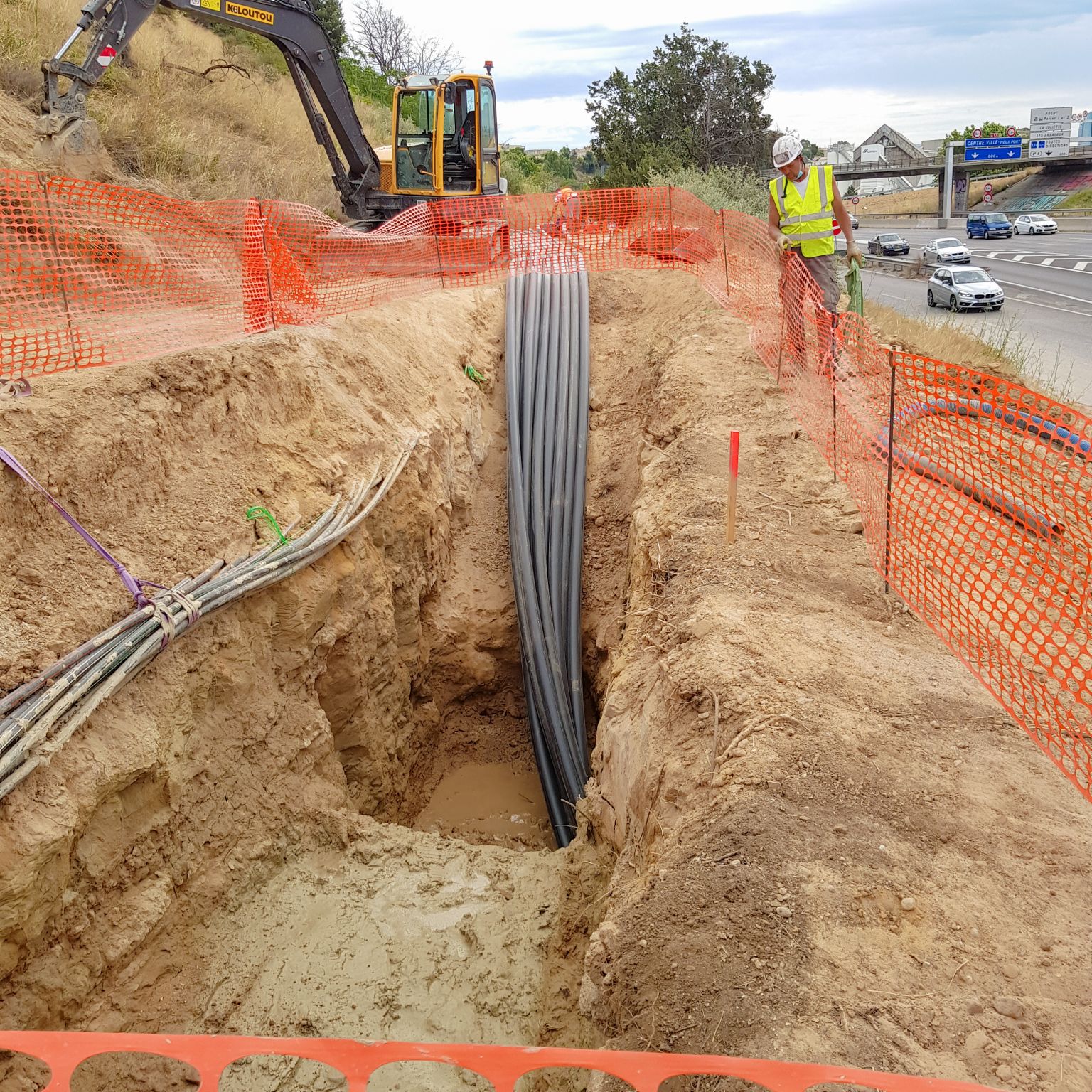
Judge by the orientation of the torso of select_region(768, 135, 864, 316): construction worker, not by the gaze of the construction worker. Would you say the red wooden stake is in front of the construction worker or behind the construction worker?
in front

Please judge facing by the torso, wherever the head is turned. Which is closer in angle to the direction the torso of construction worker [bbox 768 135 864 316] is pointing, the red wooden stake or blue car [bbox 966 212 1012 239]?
the red wooden stake

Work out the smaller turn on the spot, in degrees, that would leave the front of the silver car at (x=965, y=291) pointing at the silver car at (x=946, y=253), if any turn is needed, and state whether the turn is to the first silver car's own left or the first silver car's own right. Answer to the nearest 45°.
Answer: approximately 135° to the first silver car's own left

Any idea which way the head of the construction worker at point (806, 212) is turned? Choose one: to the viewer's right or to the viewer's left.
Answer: to the viewer's left

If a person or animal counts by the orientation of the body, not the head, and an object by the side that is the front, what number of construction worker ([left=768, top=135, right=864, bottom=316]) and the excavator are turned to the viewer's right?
0

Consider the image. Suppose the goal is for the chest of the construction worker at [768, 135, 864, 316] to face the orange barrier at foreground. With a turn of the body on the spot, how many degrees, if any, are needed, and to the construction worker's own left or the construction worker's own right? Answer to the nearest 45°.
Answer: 0° — they already face it

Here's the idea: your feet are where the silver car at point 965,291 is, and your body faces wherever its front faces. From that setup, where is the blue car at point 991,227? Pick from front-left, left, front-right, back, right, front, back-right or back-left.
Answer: back-left

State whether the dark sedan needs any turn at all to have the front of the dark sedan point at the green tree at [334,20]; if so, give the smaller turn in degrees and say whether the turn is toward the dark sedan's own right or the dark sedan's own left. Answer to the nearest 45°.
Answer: approximately 90° to the dark sedan's own right

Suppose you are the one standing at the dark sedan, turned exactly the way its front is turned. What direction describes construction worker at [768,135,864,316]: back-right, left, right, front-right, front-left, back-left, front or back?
front-right

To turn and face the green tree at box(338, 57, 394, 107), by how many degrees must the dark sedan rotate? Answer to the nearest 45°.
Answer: approximately 90° to its right

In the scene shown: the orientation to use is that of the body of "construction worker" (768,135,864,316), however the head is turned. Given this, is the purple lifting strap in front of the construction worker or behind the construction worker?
in front

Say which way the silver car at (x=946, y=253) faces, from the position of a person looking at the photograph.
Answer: facing the viewer and to the right of the viewer
